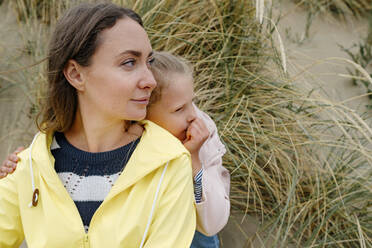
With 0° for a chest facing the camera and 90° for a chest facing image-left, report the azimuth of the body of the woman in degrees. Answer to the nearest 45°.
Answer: approximately 0°
